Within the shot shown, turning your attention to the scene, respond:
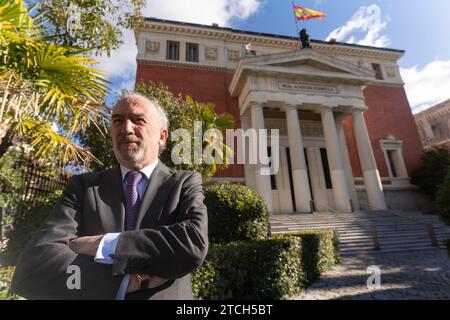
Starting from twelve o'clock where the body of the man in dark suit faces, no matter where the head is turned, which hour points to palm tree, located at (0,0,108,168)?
The palm tree is roughly at 5 o'clock from the man in dark suit.

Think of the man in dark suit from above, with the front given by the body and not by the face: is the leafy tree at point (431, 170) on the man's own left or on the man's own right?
on the man's own left

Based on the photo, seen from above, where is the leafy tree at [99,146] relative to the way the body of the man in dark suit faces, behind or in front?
behind

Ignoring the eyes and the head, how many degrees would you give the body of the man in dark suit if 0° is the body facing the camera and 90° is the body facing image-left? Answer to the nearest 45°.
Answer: approximately 0°

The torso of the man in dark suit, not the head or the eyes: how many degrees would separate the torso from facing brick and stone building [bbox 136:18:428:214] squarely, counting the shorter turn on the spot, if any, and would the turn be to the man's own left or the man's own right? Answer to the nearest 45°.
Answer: approximately 135° to the man's own left

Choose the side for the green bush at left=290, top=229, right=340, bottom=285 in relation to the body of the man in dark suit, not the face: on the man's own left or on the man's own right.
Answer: on the man's own left
